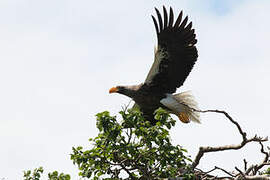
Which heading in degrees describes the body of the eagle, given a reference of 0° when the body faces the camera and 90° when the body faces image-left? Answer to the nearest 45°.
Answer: approximately 90°
